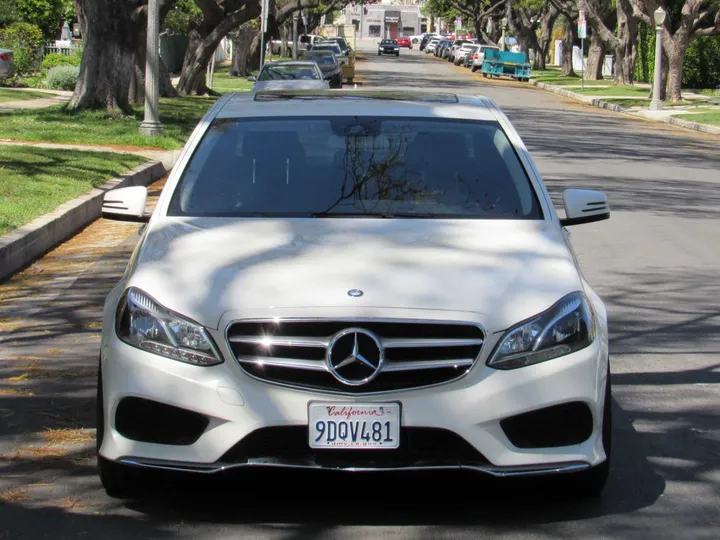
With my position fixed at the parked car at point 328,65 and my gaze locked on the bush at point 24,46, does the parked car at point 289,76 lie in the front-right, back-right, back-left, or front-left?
front-left

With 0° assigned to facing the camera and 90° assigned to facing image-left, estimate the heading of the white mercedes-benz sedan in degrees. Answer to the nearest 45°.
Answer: approximately 0°

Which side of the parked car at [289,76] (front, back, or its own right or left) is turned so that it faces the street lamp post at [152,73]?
front

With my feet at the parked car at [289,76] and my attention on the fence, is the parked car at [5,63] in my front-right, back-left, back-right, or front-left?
front-left

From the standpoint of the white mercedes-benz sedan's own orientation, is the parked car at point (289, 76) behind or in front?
behind

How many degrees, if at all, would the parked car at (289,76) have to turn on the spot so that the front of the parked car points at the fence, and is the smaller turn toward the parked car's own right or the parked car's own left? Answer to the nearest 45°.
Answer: approximately 135° to the parked car's own right

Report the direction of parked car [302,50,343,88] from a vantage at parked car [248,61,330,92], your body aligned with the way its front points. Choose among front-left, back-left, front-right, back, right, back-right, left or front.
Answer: back

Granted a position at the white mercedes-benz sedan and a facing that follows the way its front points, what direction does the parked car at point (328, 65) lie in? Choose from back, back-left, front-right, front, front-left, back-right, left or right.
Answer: back

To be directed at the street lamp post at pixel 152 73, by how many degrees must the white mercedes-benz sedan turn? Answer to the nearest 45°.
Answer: approximately 180°

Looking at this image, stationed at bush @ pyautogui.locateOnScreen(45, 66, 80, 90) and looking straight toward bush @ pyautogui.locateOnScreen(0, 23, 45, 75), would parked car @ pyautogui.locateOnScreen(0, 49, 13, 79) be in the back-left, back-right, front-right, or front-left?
front-left

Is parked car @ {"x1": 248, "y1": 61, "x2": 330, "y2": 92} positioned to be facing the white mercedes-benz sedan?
yes

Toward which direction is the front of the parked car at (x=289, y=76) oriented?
toward the camera

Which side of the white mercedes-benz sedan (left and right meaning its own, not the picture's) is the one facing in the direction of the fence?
back

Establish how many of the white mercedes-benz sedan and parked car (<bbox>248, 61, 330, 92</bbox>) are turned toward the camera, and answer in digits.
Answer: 2
